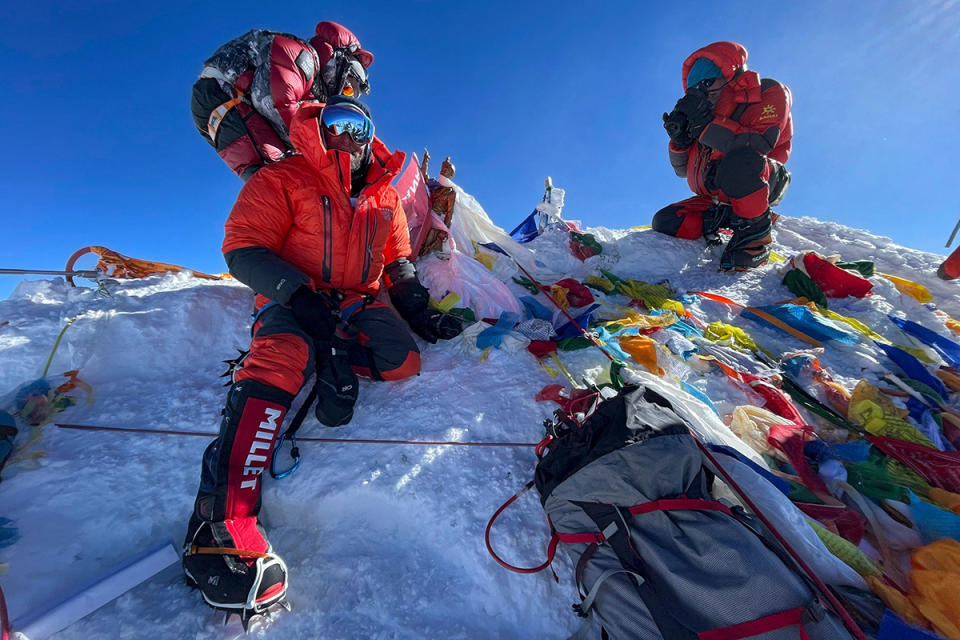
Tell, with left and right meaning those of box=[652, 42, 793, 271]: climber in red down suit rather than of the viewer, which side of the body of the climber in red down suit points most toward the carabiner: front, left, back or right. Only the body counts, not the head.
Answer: front

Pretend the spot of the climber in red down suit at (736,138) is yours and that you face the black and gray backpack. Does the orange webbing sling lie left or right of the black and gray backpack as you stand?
right

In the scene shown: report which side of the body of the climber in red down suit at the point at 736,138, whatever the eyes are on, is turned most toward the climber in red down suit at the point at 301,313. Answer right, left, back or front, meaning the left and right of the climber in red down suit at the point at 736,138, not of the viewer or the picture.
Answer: front

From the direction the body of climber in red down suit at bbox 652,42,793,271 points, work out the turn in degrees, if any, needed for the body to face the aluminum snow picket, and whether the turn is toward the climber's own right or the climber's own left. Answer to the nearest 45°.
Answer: approximately 45° to the climber's own left

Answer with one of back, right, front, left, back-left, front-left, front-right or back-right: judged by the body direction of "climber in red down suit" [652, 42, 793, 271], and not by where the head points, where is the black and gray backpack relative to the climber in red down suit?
front-left

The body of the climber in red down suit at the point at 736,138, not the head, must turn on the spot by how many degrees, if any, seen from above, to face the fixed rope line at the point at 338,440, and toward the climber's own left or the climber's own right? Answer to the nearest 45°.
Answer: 0° — they already face it

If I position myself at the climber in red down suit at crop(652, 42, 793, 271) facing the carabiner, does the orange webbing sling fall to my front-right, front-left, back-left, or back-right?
front-right

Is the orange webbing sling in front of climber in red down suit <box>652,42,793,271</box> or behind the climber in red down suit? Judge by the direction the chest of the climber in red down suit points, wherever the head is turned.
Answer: in front
